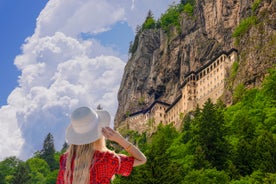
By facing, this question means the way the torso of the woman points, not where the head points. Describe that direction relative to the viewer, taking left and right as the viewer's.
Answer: facing away from the viewer and to the right of the viewer
